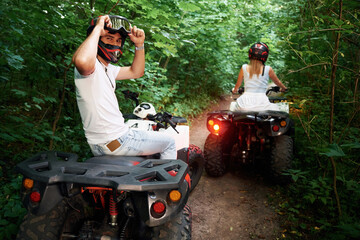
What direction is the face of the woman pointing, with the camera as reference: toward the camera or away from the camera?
away from the camera

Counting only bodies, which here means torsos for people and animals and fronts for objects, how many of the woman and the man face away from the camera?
1

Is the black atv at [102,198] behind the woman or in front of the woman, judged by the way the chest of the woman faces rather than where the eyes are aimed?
behind

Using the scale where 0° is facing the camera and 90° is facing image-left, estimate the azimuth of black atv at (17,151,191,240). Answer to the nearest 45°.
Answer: approximately 225°

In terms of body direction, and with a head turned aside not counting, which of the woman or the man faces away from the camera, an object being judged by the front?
the woman

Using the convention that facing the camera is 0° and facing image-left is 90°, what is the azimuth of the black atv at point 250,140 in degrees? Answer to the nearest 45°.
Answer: approximately 180°

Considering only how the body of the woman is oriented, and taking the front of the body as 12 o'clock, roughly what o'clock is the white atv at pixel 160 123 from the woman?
The white atv is roughly at 7 o'clock from the woman.

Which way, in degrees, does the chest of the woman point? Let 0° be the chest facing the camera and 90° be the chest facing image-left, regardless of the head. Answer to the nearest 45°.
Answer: approximately 180°
